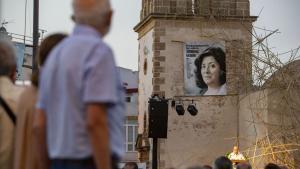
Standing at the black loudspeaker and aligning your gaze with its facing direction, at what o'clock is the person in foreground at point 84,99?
The person in foreground is roughly at 12 o'clock from the black loudspeaker.

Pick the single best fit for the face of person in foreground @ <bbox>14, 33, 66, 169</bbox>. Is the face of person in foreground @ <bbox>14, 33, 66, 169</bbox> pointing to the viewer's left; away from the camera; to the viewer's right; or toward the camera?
away from the camera

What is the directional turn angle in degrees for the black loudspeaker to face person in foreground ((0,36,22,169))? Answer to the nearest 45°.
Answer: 0° — it already faces them

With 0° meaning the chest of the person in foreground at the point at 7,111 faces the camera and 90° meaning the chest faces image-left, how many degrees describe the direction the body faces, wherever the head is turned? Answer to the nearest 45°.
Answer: approximately 225°

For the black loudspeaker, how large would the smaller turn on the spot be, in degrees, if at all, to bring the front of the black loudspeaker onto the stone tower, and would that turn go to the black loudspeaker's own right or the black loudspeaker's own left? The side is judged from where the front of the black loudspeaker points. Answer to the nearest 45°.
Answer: approximately 180°

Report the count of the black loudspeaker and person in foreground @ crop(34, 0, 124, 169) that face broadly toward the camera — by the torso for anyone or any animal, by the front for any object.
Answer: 1

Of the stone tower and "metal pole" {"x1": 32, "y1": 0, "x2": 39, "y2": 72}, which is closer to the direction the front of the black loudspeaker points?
the metal pole

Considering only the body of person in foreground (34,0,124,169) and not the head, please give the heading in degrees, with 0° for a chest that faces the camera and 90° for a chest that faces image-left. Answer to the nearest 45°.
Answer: approximately 225°
